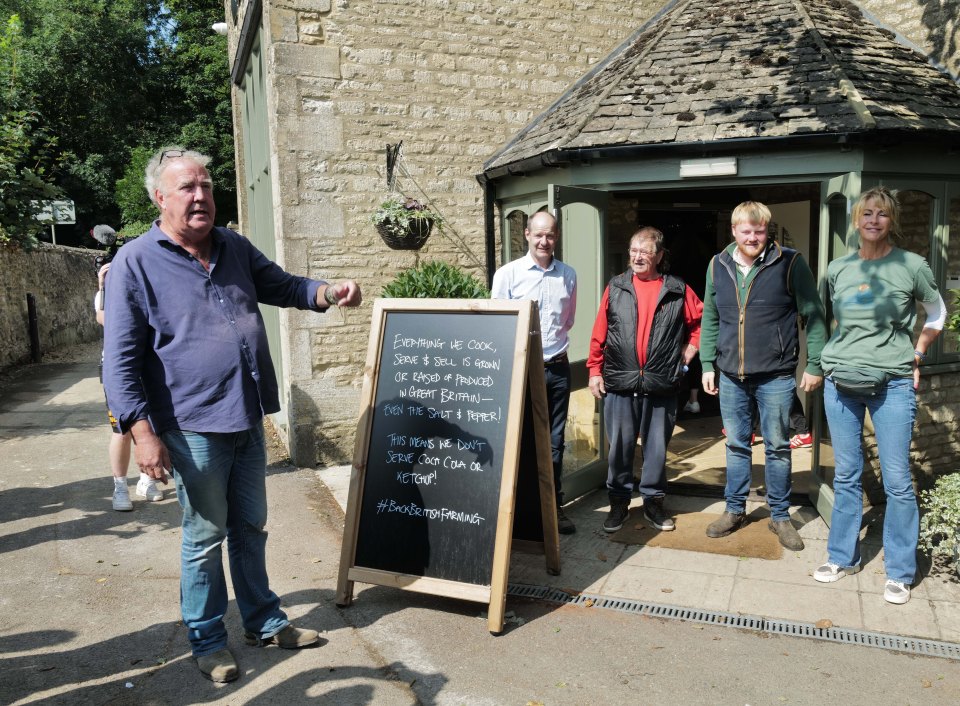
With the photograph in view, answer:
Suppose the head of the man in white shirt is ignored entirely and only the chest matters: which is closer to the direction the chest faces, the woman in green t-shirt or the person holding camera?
the woman in green t-shirt

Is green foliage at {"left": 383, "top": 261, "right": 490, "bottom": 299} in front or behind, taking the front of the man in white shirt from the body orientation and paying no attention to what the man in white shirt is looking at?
behind

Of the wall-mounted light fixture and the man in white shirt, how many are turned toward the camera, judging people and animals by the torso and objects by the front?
2

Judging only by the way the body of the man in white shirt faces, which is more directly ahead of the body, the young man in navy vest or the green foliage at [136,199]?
the young man in navy vest

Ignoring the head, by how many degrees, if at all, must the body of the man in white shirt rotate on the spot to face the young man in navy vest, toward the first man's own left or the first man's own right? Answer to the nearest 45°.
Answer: approximately 90° to the first man's own left

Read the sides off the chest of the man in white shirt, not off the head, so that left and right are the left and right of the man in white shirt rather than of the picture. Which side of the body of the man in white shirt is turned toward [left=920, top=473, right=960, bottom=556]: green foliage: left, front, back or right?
left

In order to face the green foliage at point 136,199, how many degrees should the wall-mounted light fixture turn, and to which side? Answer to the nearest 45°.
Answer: approximately 135° to its right

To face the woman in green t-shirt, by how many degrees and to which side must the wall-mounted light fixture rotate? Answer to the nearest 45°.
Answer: approximately 45° to its left

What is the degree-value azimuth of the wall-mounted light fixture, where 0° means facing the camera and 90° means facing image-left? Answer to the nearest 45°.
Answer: approximately 0°

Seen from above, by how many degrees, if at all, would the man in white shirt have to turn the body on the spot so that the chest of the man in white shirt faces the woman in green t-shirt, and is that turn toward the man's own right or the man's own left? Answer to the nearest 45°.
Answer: approximately 45° to the man's own left
